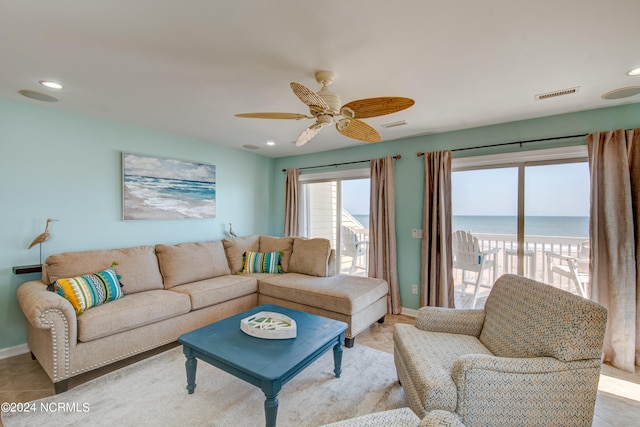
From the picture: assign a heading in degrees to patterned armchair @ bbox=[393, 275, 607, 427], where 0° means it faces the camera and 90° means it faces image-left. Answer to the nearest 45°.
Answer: approximately 45°

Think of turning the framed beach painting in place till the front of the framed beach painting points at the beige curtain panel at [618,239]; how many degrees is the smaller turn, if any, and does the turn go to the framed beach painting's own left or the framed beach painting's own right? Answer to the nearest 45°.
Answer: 0° — it already faces it

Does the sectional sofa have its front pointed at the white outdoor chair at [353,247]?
no

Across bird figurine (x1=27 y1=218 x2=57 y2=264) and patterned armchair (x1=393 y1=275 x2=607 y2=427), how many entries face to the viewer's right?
1

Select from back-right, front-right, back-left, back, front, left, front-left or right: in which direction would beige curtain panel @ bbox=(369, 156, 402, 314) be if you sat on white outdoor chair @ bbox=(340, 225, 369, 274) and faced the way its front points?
right

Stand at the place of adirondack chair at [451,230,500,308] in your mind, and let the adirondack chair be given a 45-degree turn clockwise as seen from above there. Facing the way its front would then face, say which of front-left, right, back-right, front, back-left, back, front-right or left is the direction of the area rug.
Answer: back-right

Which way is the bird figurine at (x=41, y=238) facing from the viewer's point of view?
to the viewer's right

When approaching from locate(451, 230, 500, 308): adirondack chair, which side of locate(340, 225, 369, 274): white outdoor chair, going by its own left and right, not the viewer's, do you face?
right

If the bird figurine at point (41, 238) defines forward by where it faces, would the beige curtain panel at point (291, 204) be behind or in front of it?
in front

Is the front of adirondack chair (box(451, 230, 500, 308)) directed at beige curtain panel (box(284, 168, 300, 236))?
no

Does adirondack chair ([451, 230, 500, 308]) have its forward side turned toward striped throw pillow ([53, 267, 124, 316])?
no

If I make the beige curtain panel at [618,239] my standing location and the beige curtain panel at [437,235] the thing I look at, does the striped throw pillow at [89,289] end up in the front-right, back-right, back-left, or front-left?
front-left

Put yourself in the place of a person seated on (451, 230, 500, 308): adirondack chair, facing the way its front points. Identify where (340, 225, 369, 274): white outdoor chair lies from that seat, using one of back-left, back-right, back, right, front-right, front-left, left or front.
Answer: back-left

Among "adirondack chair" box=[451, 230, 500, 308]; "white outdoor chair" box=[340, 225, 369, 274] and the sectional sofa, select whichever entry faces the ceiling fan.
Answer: the sectional sofa

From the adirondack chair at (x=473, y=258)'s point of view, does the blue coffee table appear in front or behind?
behind

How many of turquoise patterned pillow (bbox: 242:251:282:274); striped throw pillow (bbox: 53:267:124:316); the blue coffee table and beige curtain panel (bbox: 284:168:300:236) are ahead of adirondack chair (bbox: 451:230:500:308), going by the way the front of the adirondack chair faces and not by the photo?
0

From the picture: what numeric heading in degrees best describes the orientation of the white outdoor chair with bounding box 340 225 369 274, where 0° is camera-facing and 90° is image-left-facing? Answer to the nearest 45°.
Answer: approximately 225°

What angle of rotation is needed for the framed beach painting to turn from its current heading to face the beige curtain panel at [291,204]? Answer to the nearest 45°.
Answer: approximately 45° to its left

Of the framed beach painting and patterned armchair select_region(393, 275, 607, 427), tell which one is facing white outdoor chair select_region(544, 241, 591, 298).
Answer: the framed beach painting

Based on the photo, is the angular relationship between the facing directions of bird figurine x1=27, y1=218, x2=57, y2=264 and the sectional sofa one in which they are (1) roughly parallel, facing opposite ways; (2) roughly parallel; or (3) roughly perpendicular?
roughly perpendicular

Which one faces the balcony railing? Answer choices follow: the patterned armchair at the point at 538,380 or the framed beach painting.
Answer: the framed beach painting
